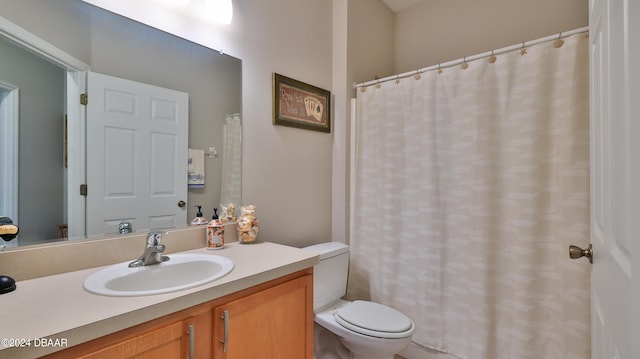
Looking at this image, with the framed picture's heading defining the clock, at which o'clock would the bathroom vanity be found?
The bathroom vanity is roughly at 2 o'clock from the framed picture.

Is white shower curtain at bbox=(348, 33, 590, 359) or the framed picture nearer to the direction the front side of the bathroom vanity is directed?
the white shower curtain

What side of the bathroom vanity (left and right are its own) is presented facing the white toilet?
left

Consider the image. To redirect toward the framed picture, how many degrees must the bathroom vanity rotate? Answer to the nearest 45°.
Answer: approximately 90° to its left

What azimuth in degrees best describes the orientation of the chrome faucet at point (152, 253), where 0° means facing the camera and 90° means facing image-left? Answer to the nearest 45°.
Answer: approximately 315°

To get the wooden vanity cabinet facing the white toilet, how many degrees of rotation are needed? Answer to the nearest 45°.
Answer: approximately 90° to its left

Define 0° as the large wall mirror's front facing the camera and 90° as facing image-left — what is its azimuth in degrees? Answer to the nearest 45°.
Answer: approximately 315°

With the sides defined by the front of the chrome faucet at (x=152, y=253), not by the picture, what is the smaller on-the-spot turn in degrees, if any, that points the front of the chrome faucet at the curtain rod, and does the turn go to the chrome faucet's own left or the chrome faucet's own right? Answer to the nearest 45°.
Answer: approximately 45° to the chrome faucet's own left
